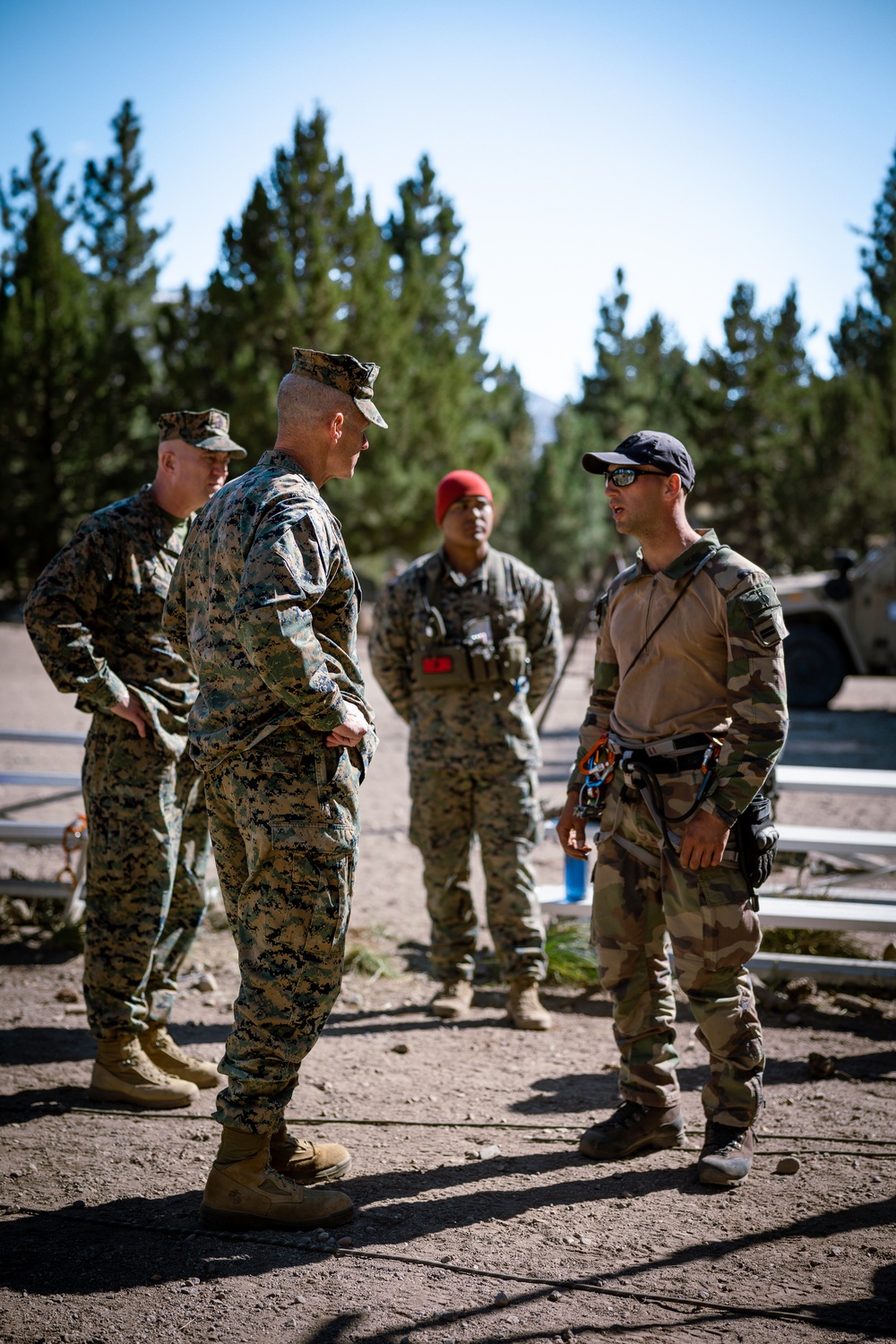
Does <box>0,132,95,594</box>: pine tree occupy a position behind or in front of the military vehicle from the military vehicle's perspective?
in front

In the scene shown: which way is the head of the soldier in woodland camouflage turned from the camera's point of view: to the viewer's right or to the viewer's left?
to the viewer's left

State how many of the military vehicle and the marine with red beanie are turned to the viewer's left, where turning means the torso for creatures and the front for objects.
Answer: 1

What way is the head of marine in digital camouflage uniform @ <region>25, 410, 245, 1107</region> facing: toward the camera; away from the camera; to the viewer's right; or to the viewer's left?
to the viewer's right

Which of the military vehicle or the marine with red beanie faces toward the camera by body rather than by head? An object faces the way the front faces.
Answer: the marine with red beanie

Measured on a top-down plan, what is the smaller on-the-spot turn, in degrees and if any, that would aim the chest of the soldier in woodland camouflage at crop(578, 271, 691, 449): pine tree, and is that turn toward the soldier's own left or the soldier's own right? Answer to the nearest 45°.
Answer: approximately 135° to the soldier's own right

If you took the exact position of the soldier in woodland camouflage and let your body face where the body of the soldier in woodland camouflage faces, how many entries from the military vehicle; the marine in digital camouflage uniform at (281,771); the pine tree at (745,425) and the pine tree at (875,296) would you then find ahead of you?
1

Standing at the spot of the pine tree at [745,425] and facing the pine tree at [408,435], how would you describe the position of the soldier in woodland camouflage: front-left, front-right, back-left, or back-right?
front-left

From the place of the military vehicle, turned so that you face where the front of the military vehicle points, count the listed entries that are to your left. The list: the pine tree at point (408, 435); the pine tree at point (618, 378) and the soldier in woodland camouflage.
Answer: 1

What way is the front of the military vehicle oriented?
to the viewer's left

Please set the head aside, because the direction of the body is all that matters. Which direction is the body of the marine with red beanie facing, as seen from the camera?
toward the camera

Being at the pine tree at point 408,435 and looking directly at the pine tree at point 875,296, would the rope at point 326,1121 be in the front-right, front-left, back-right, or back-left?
back-right

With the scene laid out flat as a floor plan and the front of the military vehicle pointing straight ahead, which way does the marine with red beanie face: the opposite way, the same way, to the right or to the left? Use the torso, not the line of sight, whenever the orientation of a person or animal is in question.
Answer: to the left

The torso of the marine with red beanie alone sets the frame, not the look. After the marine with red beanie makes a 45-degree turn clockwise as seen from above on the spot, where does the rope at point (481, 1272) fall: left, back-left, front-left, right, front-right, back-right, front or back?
front-left
